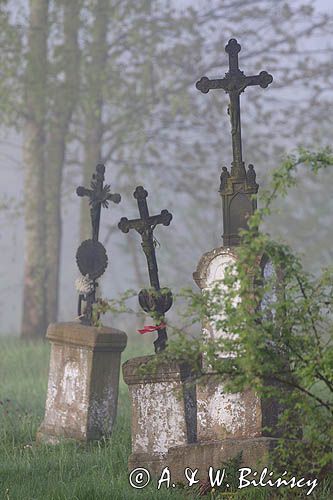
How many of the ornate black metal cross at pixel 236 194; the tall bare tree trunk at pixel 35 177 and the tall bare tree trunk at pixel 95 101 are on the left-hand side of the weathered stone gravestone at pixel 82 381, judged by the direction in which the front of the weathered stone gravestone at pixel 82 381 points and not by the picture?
1

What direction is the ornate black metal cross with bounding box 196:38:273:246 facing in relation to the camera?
toward the camera

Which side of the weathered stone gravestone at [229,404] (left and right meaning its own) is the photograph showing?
front

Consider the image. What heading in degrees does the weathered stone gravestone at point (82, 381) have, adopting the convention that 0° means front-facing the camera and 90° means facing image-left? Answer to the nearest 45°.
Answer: approximately 45°

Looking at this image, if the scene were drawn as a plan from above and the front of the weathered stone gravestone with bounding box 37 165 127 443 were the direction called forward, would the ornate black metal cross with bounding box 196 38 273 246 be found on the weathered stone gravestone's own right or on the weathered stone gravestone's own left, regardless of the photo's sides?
on the weathered stone gravestone's own left

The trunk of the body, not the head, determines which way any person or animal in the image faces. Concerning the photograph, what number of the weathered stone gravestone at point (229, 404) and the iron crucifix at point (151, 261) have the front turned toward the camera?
2

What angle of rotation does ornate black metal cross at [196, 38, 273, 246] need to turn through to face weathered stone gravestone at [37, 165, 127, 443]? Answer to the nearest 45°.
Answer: approximately 135° to its right

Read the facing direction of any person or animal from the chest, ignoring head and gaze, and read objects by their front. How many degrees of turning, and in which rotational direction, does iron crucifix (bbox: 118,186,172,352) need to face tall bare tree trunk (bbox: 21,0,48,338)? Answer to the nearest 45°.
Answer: approximately 180°

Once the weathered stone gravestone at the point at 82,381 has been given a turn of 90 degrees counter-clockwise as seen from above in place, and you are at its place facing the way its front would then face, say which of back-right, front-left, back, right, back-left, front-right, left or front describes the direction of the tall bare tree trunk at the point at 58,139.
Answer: back-left

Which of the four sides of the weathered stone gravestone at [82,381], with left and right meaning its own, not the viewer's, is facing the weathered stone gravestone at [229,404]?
left

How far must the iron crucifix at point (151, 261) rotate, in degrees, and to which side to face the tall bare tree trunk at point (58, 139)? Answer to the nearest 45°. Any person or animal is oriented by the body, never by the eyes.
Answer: approximately 180°

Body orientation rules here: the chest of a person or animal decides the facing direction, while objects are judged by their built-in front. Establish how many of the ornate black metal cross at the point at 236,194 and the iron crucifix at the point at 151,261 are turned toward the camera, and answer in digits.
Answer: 2
